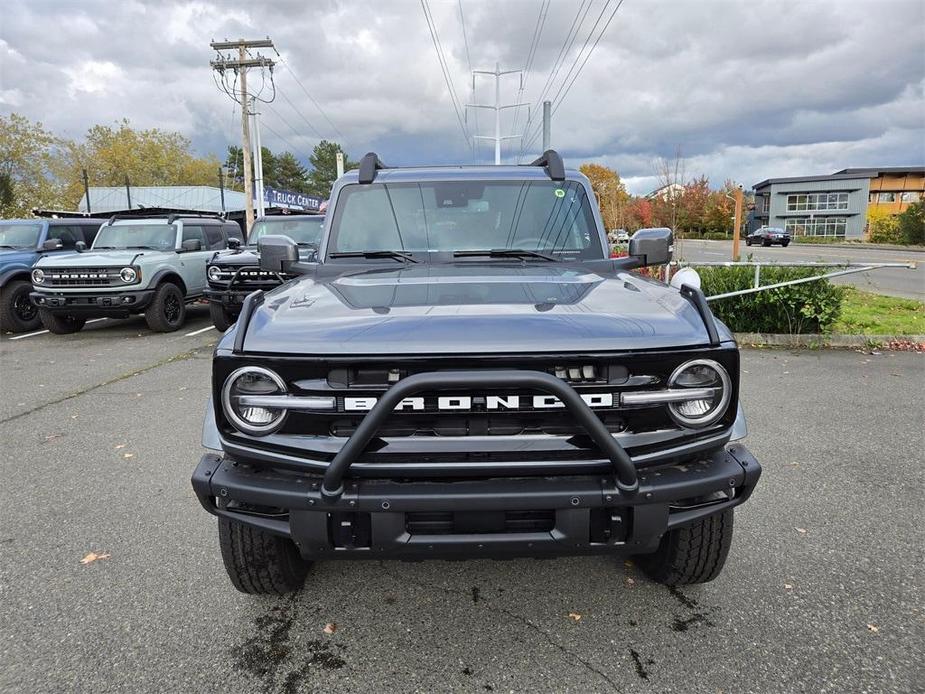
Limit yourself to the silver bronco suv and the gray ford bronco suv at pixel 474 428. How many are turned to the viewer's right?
0

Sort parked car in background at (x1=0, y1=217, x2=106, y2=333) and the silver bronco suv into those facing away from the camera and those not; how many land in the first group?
0

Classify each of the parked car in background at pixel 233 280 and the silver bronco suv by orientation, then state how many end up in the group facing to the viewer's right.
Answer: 0

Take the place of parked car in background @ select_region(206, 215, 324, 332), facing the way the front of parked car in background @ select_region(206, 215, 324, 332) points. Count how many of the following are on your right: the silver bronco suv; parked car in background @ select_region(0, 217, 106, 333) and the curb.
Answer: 2

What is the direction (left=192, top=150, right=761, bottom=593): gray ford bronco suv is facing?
toward the camera

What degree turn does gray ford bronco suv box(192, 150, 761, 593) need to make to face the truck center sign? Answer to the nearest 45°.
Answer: approximately 180°

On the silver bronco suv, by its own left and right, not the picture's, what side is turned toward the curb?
left

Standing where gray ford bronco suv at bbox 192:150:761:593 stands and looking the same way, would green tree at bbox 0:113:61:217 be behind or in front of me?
behind

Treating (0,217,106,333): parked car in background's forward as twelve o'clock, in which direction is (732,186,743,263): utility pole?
The utility pole is roughly at 8 o'clock from the parked car in background.

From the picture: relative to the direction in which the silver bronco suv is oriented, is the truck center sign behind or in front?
behind

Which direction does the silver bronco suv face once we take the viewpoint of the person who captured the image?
facing the viewer and to the left of the viewer

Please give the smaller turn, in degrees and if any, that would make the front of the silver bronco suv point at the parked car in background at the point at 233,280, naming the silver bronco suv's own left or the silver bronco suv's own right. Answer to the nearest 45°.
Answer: approximately 90° to the silver bronco suv's own left
